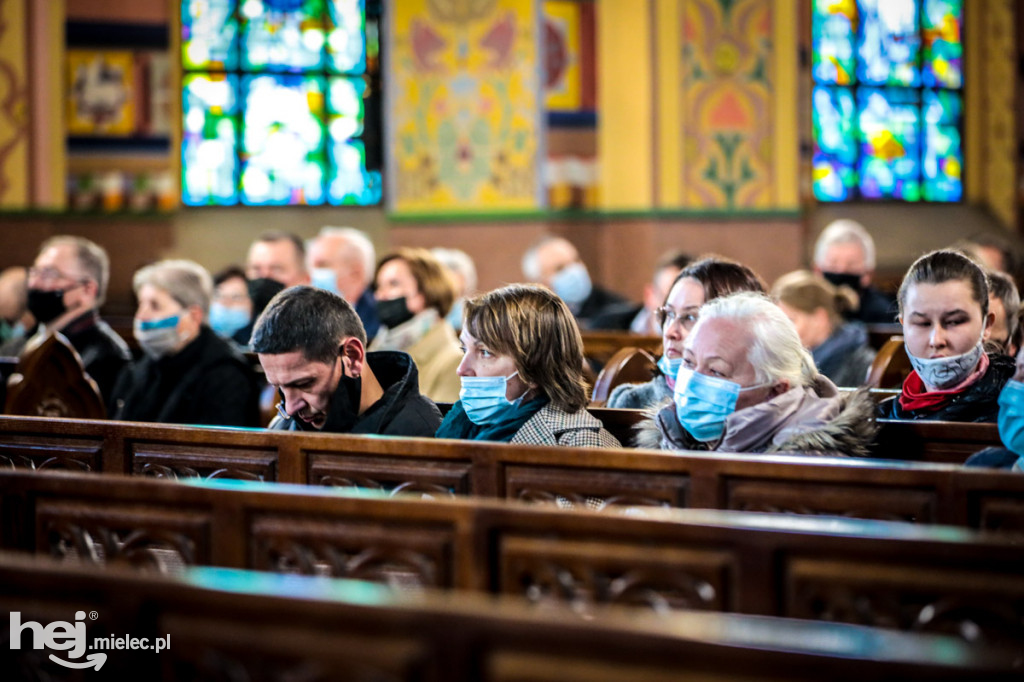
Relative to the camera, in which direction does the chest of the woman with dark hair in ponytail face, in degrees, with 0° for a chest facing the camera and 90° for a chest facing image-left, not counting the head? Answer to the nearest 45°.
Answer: approximately 45°

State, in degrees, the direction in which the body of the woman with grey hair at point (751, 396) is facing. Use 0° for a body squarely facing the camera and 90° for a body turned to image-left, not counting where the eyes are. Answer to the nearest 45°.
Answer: approximately 45°

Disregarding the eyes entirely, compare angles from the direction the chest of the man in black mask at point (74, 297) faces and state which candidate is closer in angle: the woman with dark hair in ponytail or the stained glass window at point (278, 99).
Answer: the woman with dark hair in ponytail

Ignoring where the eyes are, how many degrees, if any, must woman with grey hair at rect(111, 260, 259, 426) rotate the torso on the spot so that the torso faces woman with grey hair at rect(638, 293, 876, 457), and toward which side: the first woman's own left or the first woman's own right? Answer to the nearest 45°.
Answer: approximately 90° to the first woman's own left

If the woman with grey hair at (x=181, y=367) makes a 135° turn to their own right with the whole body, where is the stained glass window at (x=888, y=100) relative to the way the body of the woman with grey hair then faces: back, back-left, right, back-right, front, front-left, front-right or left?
front-right

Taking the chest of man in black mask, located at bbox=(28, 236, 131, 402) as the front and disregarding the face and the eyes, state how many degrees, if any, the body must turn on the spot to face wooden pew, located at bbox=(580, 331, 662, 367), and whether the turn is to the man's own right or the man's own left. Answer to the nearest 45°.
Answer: approximately 135° to the man's own left

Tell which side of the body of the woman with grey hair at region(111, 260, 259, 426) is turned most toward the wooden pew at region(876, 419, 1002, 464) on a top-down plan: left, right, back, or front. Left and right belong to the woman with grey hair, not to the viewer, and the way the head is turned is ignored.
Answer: left
